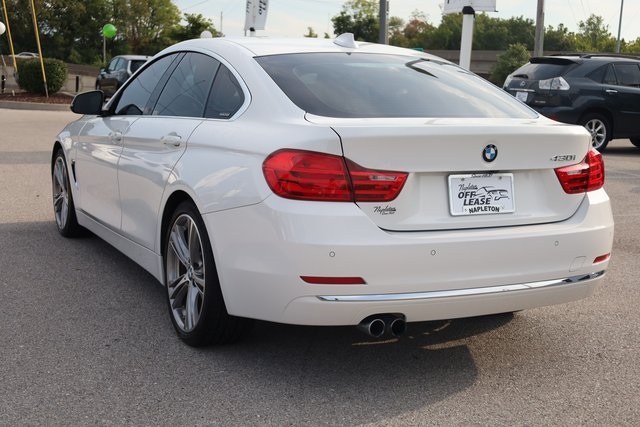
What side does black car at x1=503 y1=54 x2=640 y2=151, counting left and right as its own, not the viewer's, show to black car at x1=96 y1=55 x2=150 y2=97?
left

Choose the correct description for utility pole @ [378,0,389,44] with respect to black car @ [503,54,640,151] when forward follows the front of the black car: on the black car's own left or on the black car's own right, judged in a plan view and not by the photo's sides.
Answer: on the black car's own left

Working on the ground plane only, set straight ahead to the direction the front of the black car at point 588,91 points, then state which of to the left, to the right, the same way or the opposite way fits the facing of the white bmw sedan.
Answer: to the left

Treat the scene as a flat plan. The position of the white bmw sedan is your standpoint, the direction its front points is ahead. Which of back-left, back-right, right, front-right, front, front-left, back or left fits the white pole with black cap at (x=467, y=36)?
front-right

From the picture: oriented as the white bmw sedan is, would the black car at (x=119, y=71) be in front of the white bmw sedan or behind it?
in front

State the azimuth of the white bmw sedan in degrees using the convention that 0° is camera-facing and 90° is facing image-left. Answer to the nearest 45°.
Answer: approximately 135°

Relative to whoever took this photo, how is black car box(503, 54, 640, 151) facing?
facing away from the viewer and to the right of the viewer

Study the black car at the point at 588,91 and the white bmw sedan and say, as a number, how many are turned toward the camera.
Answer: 0

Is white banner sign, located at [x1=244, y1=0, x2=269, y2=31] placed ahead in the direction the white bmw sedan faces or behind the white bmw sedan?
ahead

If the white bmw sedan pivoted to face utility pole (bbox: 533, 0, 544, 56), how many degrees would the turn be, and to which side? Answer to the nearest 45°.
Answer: approximately 45° to its right

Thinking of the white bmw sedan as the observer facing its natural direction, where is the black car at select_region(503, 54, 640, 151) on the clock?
The black car is roughly at 2 o'clock from the white bmw sedan.
